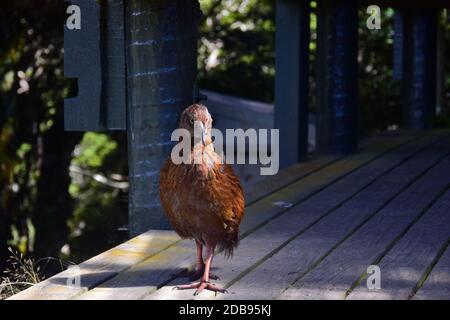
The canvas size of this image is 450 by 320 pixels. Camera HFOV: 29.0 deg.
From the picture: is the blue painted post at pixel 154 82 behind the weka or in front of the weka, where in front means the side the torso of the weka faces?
behind

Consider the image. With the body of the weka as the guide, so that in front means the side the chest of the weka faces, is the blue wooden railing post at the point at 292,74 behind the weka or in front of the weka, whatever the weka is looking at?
behind

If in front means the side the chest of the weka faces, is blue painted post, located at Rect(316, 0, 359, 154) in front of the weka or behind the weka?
behind

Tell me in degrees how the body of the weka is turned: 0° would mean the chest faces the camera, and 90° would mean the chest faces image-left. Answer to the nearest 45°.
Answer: approximately 0°

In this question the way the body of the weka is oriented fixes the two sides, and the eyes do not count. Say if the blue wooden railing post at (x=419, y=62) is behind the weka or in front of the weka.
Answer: behind

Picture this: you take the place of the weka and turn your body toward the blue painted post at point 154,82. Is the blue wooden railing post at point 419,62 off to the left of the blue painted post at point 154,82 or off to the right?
right
